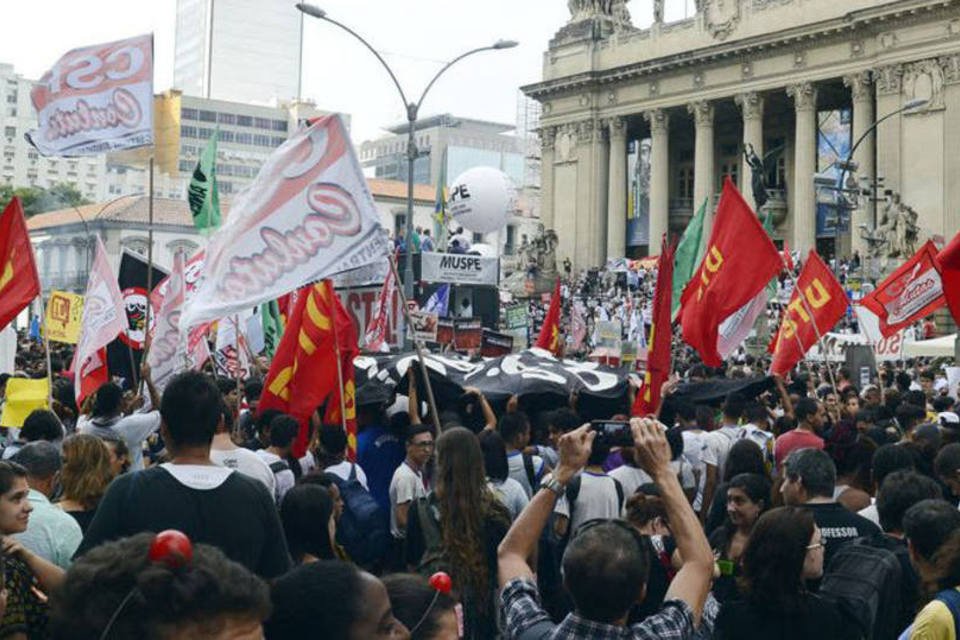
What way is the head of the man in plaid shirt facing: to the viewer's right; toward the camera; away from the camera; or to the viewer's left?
away from the camera

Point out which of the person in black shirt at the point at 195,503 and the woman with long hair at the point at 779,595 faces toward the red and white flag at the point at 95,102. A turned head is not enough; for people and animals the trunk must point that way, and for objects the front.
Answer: the person in black shirt

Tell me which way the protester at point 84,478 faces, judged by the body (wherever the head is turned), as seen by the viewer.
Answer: away from the camera

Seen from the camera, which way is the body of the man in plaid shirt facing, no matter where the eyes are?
away from the camera

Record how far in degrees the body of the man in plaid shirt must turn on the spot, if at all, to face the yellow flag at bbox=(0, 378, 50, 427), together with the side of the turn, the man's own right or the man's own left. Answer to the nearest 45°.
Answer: approximately 45° to the man's own left

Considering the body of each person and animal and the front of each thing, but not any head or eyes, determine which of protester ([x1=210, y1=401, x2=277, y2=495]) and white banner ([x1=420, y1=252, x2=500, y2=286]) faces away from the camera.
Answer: the protester

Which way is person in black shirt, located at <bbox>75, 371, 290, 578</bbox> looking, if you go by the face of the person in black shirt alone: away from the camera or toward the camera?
away from the camera

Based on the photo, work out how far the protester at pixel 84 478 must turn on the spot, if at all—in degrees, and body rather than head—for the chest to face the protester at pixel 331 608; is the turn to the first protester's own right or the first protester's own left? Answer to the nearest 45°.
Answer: approximately 180°

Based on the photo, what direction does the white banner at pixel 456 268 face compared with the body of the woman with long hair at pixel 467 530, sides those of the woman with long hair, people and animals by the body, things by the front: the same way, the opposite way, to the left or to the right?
the opposite way

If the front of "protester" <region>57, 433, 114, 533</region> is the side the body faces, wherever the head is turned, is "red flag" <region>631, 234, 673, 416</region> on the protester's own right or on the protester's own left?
on the protester's own right

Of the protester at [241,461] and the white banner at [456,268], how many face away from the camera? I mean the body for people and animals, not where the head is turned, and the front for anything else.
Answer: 1

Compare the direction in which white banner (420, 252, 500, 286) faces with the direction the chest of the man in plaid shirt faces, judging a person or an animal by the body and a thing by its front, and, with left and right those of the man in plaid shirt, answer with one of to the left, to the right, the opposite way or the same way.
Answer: the opposite way

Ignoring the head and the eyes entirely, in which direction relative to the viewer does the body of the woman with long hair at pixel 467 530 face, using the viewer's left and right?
facing away from the viewer
